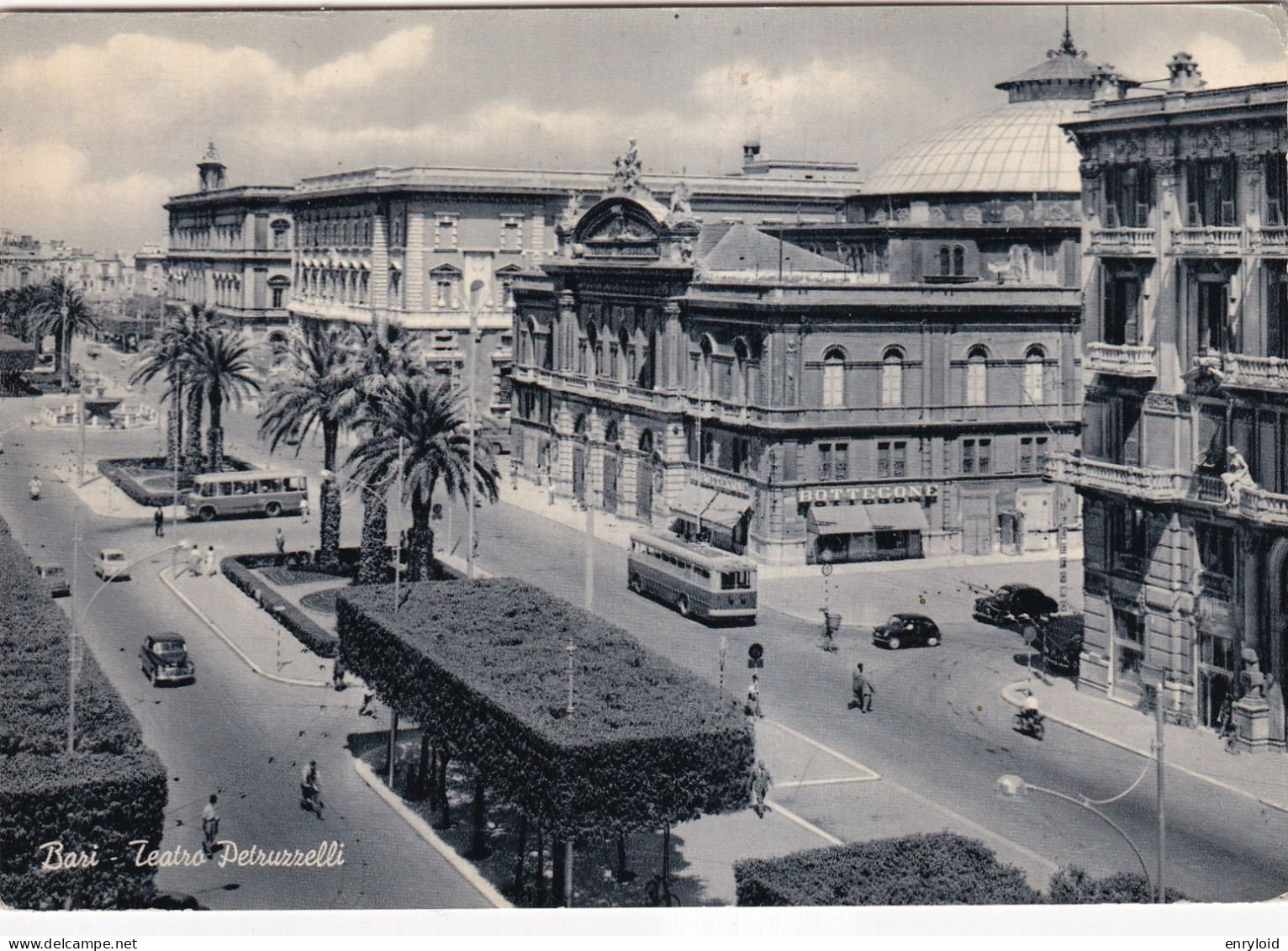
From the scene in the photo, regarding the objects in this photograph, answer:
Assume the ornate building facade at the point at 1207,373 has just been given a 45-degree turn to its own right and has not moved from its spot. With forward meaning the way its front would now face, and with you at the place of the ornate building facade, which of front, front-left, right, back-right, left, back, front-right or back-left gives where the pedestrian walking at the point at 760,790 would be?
front-left

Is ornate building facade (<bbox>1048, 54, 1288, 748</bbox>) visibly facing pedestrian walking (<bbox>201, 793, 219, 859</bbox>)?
yes

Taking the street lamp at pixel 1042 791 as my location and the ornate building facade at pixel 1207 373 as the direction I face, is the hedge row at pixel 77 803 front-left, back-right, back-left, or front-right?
back-left

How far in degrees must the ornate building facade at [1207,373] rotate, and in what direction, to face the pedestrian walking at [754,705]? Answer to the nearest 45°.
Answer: approximately 45° to its right

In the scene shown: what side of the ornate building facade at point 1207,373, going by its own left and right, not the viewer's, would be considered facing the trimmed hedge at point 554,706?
front

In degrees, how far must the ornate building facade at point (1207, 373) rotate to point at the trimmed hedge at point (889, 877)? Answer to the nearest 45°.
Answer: approximately 45° to its left

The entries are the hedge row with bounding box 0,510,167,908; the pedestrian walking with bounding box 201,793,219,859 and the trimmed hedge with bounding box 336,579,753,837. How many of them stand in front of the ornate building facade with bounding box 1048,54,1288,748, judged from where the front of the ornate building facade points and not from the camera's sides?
3

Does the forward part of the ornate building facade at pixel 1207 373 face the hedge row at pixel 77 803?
yes

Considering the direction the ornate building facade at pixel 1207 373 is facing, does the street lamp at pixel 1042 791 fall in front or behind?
in front

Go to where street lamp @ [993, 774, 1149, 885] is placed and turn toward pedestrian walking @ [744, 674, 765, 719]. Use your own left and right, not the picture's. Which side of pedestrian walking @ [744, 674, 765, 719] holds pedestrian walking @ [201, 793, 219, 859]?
left

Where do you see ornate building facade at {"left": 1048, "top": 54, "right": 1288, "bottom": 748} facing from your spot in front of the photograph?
facing the viewer and to the left of the viewer
